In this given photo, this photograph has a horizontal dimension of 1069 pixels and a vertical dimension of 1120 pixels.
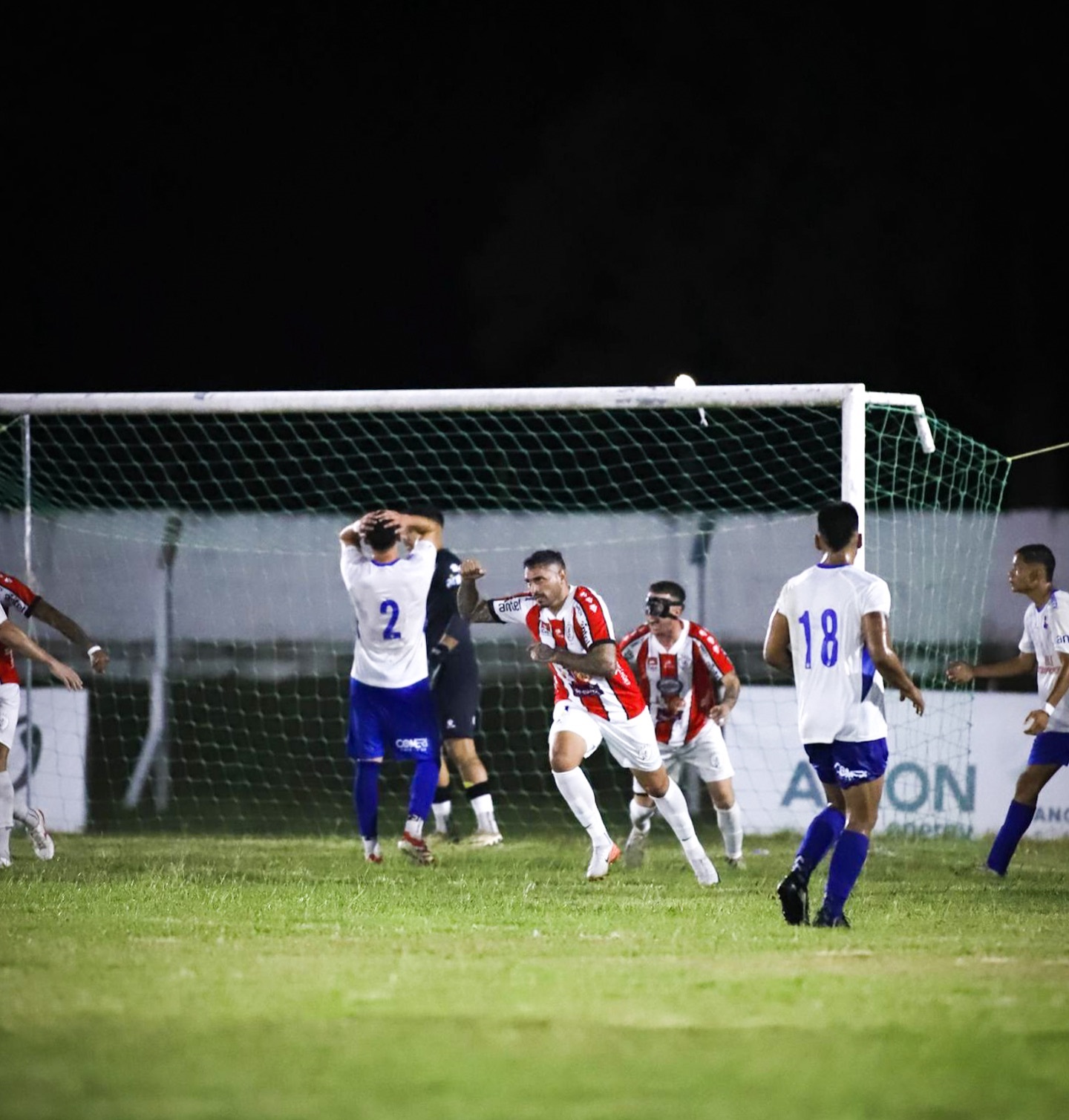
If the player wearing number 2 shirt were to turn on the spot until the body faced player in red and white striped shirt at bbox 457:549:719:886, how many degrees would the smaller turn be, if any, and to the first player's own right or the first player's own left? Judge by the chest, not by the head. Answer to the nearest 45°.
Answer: approximately 135° to the first player's own right

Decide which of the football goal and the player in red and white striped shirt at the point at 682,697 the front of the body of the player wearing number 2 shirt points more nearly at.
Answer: the football goal

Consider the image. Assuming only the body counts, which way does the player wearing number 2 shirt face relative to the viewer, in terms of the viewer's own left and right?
facing away from the viewer

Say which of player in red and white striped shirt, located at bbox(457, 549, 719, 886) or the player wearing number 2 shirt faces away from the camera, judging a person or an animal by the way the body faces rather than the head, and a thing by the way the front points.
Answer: the player wearing number 2 shirt

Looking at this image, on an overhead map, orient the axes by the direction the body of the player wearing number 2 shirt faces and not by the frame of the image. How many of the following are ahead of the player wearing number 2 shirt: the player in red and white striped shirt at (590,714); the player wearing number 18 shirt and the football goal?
1

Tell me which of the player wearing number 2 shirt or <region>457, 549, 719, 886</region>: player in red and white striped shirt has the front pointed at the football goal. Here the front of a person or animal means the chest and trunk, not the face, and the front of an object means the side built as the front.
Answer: the player wearing number 2 shirt

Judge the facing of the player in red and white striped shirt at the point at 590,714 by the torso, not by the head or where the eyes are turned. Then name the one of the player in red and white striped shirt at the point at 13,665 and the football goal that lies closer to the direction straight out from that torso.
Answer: the player in red and white striped shirt

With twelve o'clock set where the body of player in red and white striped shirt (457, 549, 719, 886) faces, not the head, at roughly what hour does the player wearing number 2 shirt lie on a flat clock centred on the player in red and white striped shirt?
The player wearing number 2 shirt is roughly at 3 o'clock from the player in red and white striped shirt.

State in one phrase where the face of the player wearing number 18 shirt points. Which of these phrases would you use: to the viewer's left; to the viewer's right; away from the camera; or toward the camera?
away from the camera

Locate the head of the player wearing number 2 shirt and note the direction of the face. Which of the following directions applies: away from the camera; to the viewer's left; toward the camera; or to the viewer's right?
away from the camera

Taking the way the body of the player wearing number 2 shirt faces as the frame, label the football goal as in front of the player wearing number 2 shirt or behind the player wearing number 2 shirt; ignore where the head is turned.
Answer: in front

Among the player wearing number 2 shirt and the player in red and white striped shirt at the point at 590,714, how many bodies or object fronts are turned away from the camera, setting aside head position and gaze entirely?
1

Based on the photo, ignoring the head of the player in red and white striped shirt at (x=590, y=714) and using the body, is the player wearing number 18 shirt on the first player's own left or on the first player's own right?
on the first player's own left

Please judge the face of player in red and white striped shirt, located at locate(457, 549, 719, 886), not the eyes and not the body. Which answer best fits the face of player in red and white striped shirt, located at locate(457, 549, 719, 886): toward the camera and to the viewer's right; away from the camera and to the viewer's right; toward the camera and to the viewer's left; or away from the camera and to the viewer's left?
toward the camera and to the viewer's left

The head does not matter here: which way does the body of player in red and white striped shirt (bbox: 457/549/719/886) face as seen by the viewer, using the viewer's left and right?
facing the viewer and to the left of the viewer

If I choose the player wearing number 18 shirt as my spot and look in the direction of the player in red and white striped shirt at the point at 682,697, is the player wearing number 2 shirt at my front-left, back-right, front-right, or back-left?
front-left

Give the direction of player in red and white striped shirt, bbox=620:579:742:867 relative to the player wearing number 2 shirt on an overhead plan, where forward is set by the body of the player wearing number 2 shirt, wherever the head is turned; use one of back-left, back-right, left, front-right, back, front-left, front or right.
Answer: right
